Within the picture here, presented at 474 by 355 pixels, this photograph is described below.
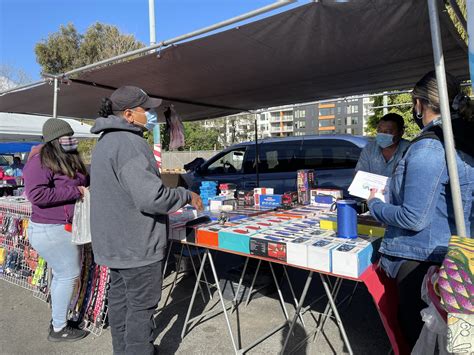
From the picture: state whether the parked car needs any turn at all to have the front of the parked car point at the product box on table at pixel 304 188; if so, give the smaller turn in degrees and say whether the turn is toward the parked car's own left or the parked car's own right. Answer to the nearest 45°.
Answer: approximately 90° to the parked car's own left

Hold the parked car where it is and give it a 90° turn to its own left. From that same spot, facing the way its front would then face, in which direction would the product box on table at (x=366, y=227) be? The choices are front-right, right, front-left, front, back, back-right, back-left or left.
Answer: front

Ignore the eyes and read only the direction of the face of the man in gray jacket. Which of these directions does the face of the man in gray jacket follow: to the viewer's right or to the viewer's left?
to the viewer's right

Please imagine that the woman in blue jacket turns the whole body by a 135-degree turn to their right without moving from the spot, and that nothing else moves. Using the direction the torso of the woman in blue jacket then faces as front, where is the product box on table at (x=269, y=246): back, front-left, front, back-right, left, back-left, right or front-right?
back

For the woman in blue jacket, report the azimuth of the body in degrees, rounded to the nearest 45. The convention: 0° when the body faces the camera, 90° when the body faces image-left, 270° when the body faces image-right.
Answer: approximately 135°

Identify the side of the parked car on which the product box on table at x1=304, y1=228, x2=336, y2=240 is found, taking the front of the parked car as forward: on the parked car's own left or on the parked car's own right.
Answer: on the parked car's own left

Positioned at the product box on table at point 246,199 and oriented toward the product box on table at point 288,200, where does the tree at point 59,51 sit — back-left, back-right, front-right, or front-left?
back-left

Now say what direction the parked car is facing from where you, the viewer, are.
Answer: facing to the left of the viewer

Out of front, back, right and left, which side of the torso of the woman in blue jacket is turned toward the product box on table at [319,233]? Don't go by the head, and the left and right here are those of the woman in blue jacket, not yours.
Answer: front

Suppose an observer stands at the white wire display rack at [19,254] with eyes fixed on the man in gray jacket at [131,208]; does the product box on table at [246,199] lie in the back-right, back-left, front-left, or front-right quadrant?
front-left

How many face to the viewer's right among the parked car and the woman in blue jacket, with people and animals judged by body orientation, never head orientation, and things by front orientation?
0
